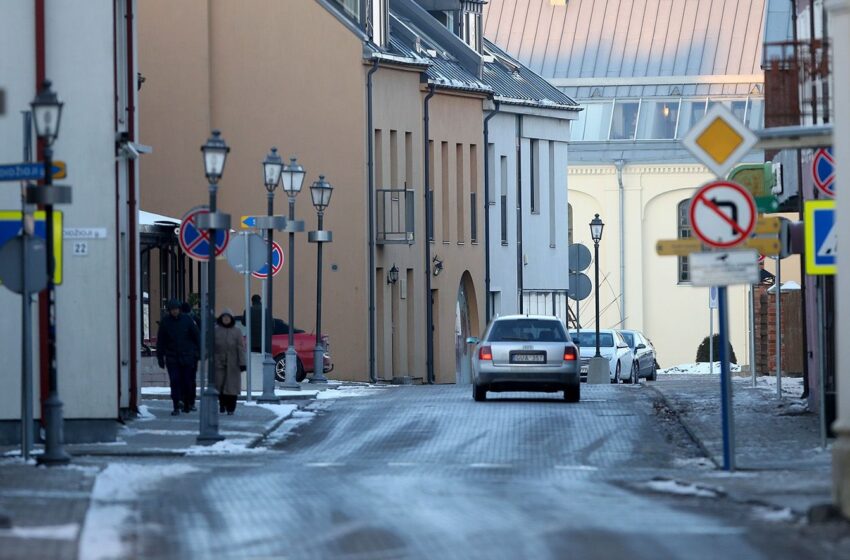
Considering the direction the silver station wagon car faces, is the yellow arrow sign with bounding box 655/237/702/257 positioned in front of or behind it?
behind

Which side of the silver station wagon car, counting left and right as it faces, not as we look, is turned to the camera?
back

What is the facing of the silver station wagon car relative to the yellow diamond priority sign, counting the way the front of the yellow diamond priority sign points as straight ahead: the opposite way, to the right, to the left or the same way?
the opposite way

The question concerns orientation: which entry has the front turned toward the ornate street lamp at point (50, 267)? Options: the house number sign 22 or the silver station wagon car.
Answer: the house number sign 22

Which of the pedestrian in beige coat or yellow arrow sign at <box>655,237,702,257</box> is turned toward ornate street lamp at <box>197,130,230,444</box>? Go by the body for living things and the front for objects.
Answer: the pedestrian in beige coat

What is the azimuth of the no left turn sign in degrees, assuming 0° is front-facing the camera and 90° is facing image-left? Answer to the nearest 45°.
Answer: approximately 0°

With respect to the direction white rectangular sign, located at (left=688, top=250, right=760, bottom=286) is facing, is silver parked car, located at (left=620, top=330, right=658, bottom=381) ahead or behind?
behind

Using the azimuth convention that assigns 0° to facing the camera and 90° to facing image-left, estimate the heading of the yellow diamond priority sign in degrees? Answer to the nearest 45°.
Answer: approximately 0°
